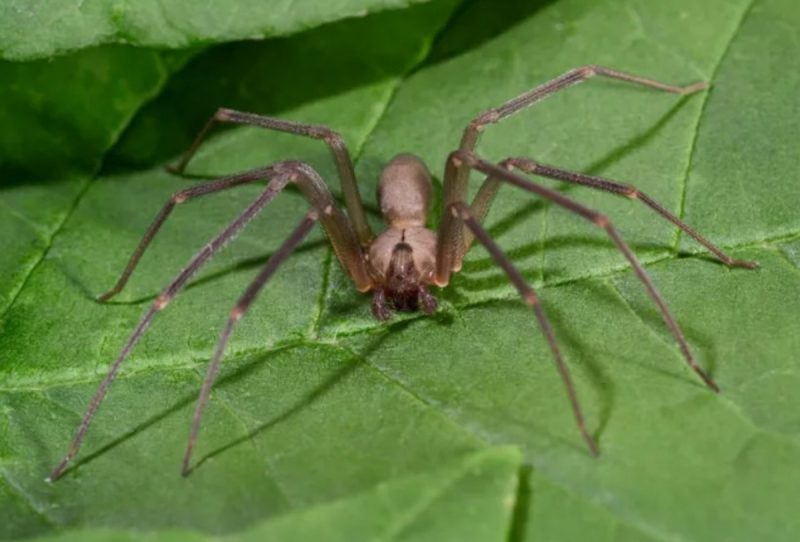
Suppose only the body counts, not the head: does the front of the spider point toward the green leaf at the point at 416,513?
yes

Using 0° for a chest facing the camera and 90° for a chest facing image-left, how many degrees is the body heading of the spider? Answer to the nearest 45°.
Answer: approximately 0°
